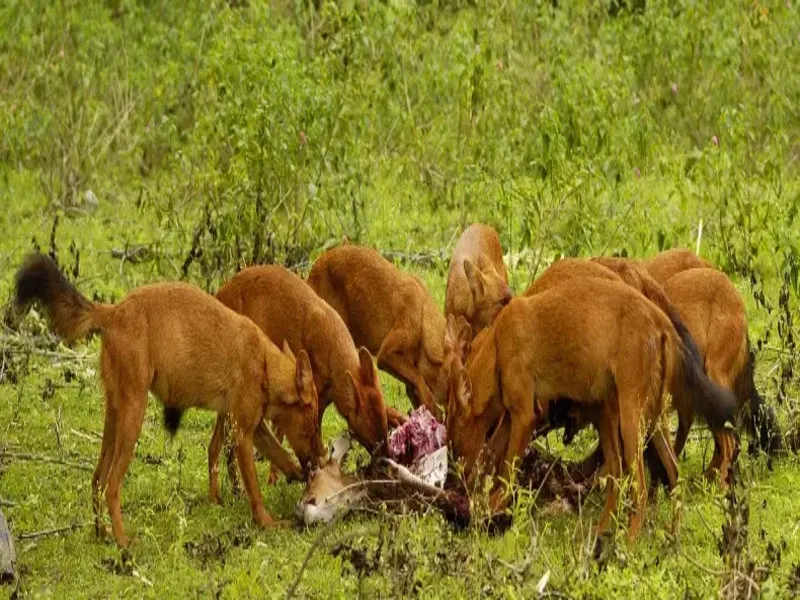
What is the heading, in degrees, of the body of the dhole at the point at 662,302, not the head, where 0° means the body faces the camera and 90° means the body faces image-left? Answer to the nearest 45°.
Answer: approximately 90°

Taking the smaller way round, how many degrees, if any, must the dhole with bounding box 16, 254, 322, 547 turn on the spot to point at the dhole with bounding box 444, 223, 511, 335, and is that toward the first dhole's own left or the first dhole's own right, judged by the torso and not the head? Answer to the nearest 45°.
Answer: approximately 45° to the first dhole's own left

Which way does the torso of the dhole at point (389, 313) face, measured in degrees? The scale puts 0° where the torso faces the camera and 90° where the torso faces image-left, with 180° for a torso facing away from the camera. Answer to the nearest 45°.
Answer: approximately 315°

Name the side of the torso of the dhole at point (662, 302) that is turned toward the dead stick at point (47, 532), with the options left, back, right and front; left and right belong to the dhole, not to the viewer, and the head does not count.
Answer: front

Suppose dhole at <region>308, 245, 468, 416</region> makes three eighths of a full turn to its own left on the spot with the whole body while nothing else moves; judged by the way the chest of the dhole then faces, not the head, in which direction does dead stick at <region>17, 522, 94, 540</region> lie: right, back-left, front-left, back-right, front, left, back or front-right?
back-left

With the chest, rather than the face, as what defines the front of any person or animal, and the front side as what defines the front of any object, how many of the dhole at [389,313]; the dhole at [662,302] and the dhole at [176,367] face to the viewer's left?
1

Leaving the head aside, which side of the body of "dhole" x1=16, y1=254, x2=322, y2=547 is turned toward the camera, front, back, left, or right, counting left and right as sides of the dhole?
right

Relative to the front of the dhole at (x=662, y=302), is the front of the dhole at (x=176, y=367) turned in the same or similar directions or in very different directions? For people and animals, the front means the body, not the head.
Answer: very different directions

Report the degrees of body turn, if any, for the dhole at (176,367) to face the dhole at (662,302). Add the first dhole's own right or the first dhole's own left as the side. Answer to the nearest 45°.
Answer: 0° — it already faces it

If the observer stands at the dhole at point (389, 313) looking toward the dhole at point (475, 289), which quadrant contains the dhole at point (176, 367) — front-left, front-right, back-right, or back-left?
back-right

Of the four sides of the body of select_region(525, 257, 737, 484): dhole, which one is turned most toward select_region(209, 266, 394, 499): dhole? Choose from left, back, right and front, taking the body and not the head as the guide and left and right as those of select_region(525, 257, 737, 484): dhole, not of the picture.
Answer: front

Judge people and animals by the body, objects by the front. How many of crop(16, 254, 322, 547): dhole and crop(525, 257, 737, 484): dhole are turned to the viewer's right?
1
